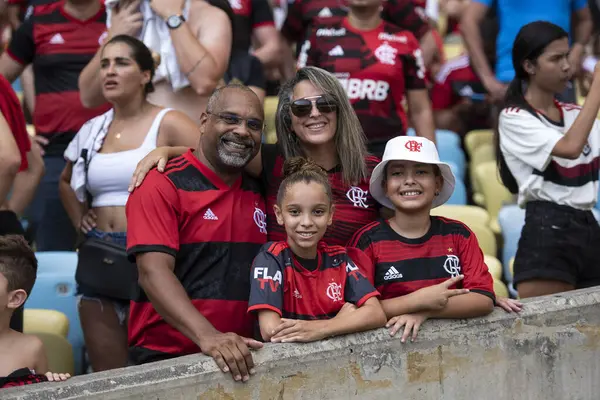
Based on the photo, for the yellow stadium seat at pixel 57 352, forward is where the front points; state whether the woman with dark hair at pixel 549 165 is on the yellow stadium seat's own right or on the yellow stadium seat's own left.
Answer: on the yellow stadium seat's own left

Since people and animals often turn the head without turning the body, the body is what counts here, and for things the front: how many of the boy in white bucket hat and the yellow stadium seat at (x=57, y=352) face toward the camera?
2

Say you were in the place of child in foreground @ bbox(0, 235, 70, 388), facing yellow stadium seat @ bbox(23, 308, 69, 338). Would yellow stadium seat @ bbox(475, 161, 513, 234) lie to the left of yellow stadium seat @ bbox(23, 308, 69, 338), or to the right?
right

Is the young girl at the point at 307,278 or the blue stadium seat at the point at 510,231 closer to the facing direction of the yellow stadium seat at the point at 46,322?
the young girl

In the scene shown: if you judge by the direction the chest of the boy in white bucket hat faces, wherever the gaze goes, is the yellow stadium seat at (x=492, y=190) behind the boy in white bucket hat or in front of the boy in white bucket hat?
behind

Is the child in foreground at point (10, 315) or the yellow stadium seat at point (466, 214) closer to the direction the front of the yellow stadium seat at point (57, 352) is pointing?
the child in foreground
